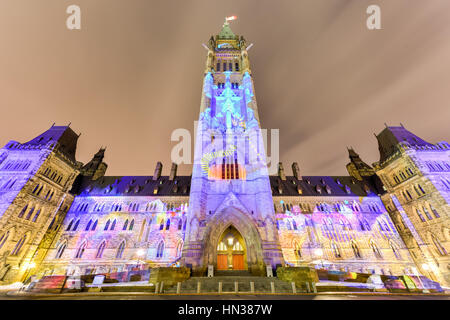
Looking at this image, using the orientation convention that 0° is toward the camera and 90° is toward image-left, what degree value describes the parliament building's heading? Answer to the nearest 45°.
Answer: approximately 0°
